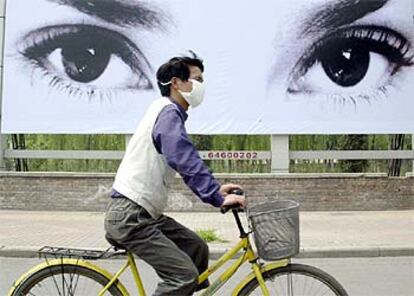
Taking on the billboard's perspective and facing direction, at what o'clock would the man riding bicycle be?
The man riding bicycle is roughly at 12 o'clock from the billboard.

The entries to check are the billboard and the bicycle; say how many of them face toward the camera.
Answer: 1

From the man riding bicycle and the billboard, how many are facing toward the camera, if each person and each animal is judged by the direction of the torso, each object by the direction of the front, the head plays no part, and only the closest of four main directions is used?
1

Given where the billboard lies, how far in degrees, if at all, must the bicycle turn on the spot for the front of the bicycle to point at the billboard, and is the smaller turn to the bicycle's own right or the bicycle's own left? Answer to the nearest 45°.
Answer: approximately 90° to the bicycle's own left

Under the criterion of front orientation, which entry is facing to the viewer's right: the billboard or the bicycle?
the bicycle

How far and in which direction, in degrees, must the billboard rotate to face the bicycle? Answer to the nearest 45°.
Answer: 0° — it already faces it

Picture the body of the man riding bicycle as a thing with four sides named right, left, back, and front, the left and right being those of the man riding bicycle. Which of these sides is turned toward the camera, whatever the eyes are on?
right

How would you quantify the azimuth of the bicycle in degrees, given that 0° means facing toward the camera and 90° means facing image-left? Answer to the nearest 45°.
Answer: approximately 270°

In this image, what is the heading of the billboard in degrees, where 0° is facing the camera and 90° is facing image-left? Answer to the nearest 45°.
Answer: approximately 0°

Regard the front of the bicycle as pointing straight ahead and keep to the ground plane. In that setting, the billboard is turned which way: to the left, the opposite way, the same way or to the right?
to the right
